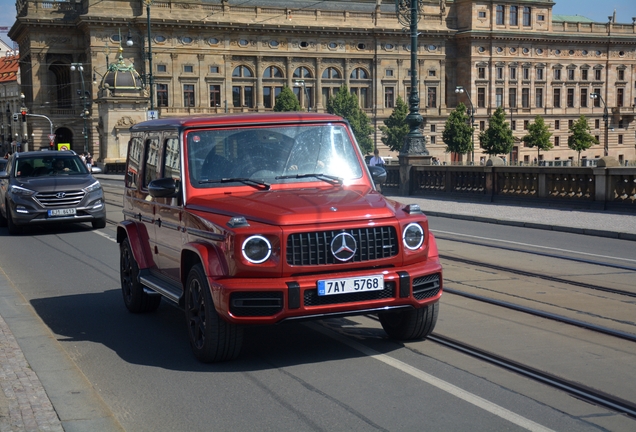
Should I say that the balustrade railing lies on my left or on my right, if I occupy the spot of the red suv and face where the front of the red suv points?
on my left

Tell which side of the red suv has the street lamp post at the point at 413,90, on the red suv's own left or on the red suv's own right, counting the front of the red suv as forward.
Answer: on the red suv's own left

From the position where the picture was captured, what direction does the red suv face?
facing the viewer and to the right of the viewer
